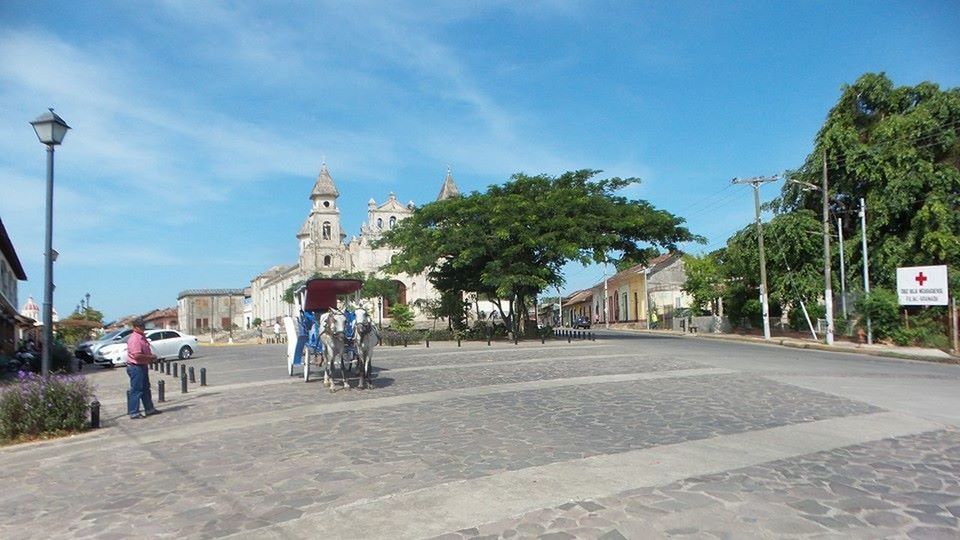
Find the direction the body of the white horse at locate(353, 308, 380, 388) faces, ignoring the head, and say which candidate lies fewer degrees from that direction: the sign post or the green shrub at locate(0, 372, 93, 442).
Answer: the green shrub

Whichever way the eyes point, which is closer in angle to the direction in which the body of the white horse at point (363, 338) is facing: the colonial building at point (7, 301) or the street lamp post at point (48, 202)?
the street lamp post

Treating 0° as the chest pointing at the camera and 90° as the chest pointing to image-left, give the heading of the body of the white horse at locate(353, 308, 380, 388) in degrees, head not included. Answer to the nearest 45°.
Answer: approximately 0°

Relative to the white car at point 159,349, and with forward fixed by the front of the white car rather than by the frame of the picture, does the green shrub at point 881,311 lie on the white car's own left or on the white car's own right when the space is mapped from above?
on the white car's own left

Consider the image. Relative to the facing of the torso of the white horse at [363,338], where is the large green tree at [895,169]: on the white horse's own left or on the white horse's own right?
on the white horse's own left

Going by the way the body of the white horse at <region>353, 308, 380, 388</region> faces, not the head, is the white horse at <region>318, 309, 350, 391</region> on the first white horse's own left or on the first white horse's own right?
on the first white horse's own right

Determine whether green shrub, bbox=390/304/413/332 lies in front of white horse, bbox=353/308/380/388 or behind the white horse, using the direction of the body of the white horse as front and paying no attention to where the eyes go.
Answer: behind

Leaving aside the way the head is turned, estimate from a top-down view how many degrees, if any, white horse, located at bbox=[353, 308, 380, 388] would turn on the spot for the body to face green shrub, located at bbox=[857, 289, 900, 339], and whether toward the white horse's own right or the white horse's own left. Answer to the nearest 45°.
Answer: approximately 135° to the white horse's own left
